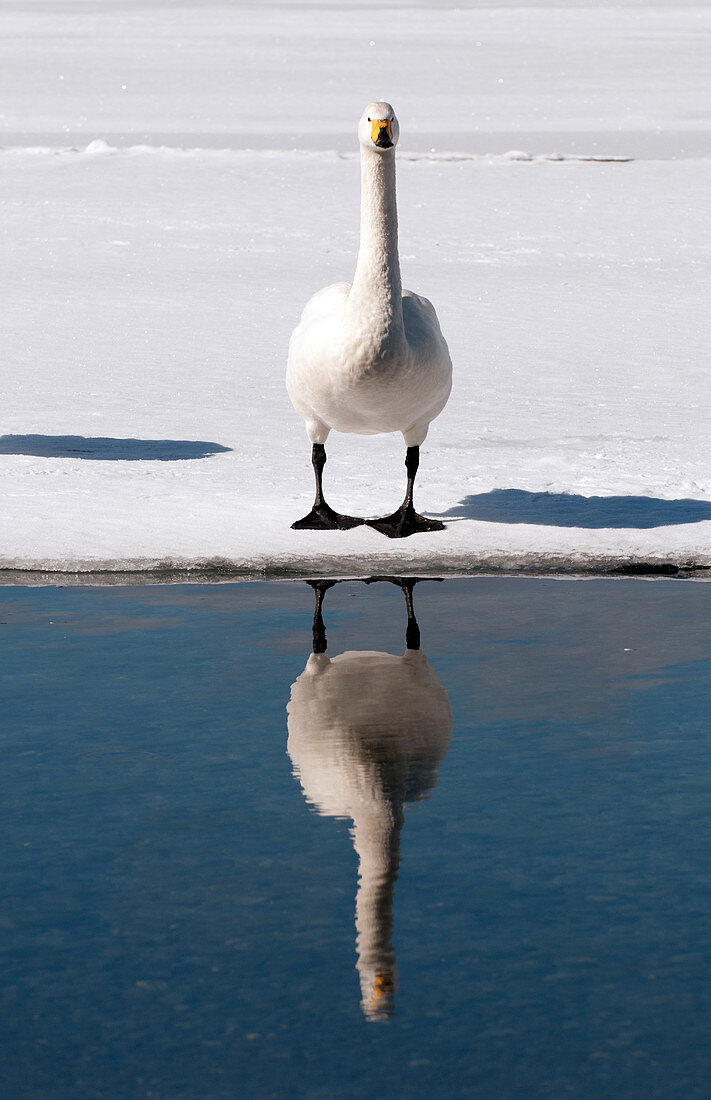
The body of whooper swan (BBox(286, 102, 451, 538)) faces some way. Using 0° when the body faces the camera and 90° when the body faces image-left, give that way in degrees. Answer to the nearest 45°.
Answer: approximately 0°
